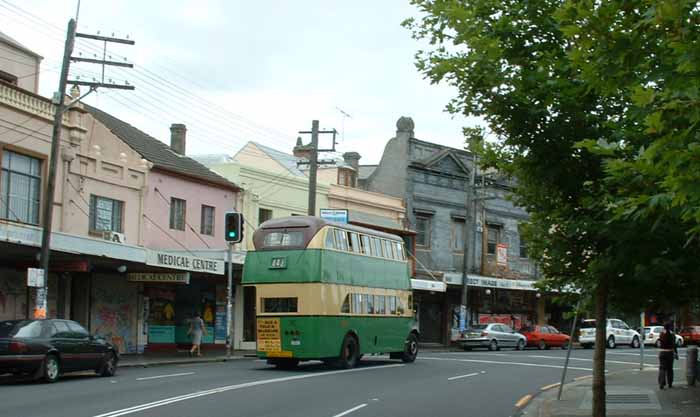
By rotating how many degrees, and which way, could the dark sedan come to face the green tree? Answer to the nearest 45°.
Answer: approximately 90° to its right

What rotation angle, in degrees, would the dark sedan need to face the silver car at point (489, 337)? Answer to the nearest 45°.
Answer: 0° — it already faces it

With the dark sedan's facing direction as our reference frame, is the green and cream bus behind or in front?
in front

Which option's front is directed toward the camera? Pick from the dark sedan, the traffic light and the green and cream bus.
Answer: the traffic light

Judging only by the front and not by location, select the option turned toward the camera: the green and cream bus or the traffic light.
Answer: the traffic light

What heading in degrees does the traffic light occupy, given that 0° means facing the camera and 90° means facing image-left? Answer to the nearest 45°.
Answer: approximately 0°

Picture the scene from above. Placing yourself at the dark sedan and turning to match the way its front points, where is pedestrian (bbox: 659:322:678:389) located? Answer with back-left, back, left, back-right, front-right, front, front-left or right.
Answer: front-right

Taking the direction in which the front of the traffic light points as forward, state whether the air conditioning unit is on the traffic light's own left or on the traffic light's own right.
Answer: on the traffic light's own right

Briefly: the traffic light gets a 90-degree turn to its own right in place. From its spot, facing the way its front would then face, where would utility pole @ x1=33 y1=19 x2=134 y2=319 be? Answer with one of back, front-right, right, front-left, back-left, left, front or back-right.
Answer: front-left

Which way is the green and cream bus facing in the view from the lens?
facing away from the viewer and to the right of the viewer

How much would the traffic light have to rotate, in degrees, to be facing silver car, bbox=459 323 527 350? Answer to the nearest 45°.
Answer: approximately 135° to its left

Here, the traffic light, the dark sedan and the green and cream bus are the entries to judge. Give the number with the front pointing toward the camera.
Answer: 1

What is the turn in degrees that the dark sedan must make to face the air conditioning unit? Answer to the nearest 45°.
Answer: approximately 45° to its left

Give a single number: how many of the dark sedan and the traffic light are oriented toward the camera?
1

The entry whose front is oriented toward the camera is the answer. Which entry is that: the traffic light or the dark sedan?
the traffic light
